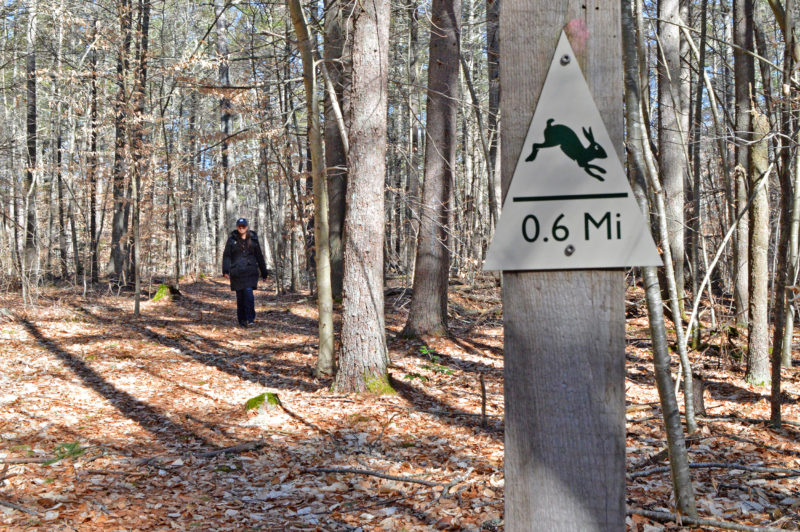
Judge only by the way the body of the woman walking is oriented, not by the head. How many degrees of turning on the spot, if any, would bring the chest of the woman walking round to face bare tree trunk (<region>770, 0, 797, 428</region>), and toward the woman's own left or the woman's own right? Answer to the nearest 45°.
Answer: approximately 45° to the woman's own left

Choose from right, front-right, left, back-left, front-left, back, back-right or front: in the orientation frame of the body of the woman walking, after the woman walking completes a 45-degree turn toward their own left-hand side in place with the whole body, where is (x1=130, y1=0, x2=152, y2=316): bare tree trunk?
back

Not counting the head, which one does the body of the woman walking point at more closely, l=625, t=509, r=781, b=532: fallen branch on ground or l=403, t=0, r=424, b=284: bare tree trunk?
the fallen branch on ground

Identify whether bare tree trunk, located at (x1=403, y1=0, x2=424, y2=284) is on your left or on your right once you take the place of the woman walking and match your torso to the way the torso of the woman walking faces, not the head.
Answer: on your left

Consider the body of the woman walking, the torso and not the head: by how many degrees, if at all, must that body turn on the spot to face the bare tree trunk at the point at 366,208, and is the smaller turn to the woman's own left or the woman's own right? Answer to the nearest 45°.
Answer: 0° — they already face it

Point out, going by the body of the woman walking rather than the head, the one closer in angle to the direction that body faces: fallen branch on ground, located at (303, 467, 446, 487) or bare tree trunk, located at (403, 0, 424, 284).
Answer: the fallen branch on ground

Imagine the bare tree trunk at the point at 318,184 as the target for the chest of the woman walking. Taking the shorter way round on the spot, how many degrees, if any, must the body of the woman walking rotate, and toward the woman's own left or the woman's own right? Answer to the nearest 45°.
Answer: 0° — they already face it

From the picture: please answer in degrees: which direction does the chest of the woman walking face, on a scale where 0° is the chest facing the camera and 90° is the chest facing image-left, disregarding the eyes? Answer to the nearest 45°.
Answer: approximately 0°
